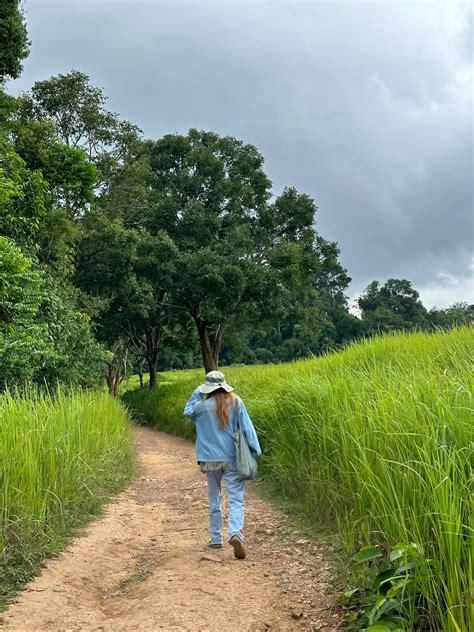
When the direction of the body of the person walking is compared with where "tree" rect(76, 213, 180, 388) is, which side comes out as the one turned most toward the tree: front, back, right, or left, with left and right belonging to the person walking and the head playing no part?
front

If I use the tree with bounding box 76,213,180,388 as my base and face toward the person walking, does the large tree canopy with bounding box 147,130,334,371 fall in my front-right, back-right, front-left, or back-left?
back-left

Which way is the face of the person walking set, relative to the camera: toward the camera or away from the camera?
away from the camera

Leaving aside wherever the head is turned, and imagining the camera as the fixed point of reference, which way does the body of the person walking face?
away from the camera

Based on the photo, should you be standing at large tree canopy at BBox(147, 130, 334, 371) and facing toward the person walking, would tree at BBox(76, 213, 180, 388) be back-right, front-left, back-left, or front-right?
front-right

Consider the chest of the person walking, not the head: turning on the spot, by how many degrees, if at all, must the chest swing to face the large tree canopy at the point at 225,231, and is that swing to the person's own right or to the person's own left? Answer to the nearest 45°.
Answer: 0° — they already face it
